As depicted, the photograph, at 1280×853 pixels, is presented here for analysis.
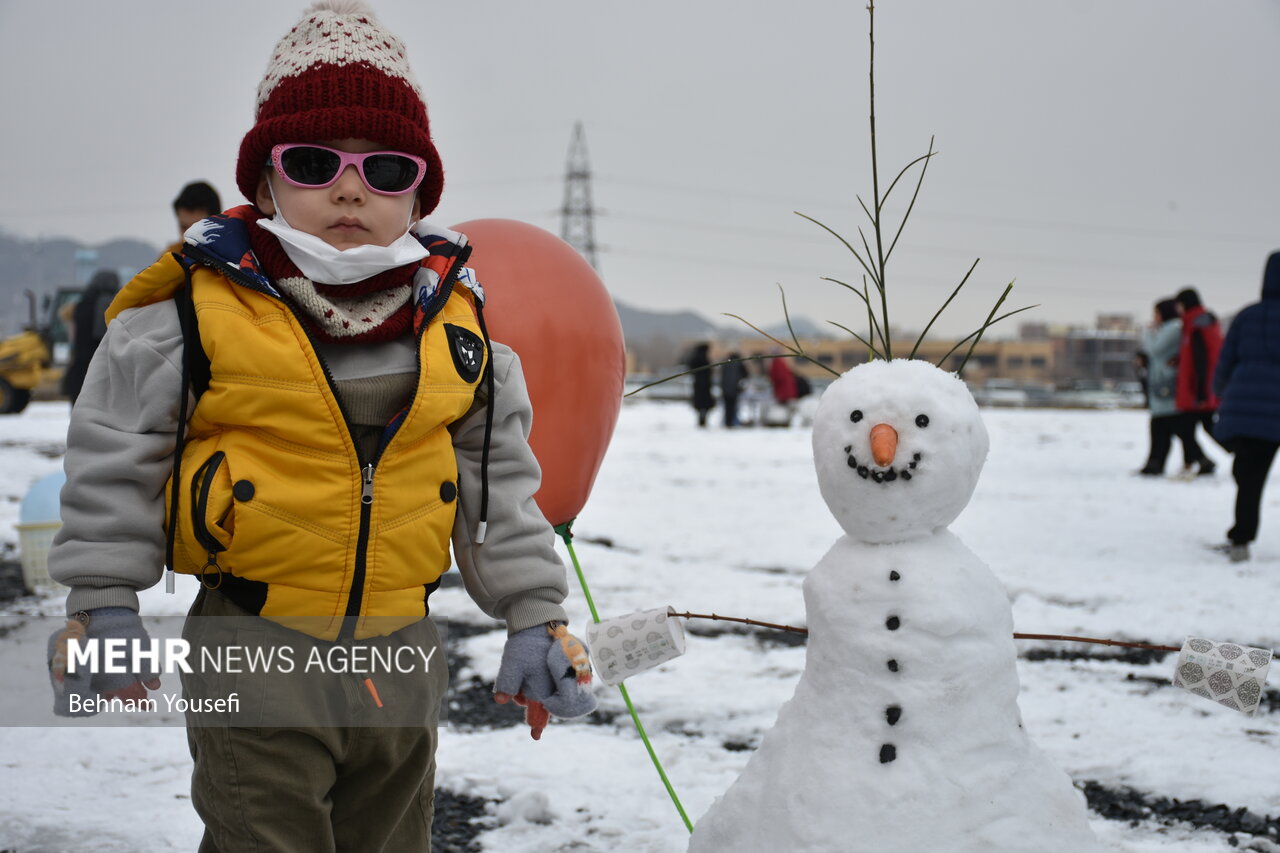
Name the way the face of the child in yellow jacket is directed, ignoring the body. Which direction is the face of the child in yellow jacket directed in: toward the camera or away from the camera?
toward the camera

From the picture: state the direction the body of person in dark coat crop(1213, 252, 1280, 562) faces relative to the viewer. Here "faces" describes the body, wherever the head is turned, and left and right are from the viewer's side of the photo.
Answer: facing away from the viewer

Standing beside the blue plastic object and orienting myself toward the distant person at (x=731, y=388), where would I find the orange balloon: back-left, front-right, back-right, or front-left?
back-right

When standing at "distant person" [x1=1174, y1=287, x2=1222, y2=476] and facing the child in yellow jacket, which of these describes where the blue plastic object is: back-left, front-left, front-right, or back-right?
front-right

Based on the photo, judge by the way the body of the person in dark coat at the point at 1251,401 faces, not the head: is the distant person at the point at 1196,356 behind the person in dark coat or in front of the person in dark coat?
in front

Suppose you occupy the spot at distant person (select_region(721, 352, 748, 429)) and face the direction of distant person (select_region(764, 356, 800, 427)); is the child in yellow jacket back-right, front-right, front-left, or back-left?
back-right

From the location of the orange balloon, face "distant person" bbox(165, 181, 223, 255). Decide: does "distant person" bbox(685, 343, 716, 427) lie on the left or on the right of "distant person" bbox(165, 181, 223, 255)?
right
